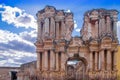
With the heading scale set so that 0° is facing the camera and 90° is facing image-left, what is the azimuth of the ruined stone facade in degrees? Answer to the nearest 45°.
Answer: approximately 0°
